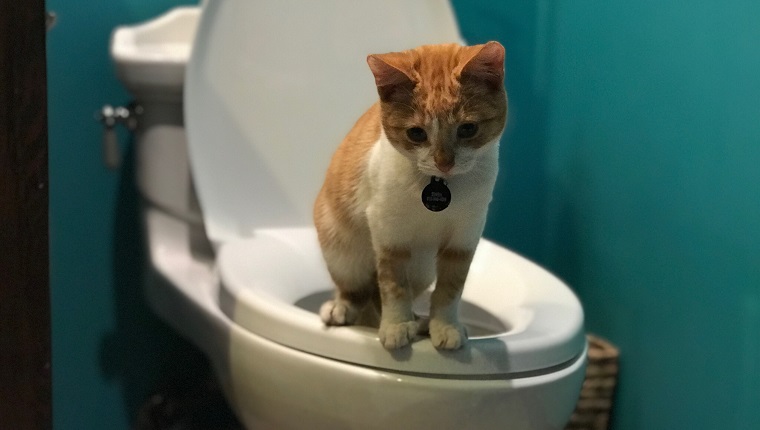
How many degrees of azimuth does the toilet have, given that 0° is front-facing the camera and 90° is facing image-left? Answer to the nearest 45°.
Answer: approximately 315°
